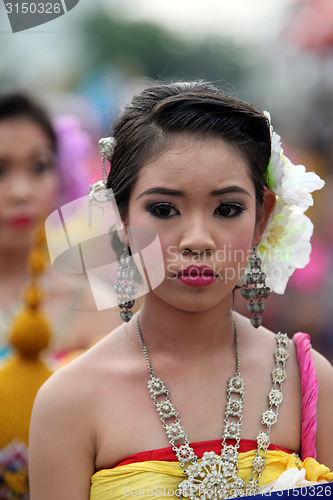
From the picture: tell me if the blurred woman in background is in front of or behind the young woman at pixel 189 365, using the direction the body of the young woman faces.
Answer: behind

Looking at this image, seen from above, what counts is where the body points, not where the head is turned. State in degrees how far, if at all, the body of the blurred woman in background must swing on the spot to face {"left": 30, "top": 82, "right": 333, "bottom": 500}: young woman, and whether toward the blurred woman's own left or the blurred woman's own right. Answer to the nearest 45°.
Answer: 0° — they already face them

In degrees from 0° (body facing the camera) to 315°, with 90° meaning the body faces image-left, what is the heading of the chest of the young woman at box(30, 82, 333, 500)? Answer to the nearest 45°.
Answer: approximately 0°

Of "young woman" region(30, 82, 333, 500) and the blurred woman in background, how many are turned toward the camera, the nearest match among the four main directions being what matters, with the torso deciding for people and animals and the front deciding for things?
2

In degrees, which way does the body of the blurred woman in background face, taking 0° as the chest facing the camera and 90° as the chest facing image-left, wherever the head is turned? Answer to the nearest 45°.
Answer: approximately 0°
